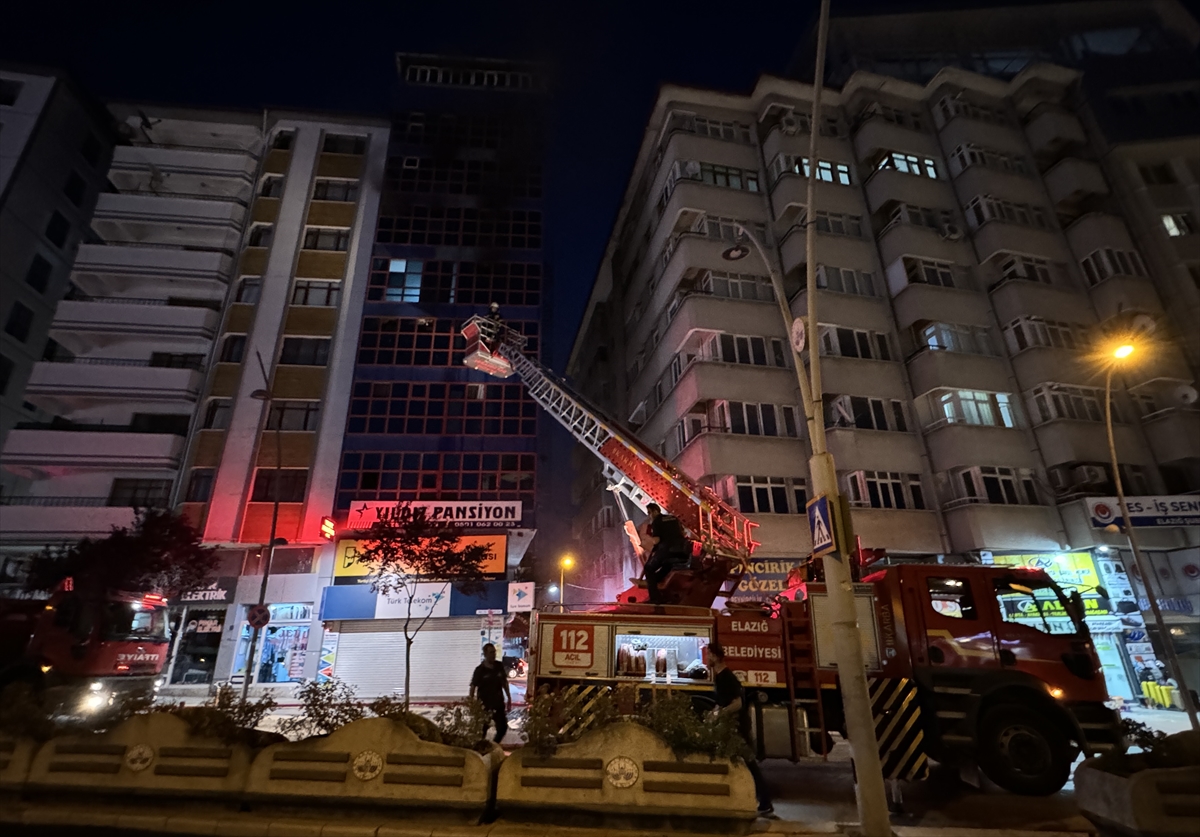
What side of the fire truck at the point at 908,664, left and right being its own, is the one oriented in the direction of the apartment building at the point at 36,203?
back

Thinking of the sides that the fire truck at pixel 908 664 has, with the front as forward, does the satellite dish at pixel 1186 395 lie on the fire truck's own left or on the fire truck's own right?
on the fire truck's own left

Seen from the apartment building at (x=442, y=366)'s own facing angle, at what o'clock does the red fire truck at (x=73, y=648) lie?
The red fire truck is roughly at 1 o'clock from the apartment building.

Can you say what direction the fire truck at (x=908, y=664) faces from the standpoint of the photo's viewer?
facing to the right of the viewer

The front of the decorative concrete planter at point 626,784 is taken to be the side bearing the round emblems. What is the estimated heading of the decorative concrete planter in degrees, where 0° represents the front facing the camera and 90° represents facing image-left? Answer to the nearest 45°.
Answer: approximately 0°

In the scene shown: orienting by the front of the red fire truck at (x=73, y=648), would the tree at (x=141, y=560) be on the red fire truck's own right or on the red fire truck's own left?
on the red fire truck's own left

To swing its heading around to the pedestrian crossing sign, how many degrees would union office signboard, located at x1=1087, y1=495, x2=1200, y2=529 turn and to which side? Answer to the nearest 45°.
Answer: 0° — it already faces it
